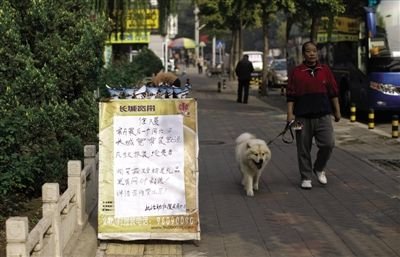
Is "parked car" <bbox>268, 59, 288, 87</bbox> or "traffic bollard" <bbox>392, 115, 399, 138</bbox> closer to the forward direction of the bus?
the traffic bollard

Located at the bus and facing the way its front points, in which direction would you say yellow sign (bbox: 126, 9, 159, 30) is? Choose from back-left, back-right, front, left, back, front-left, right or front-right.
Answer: back-right

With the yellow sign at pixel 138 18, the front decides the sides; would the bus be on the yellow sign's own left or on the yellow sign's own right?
on the yellow sign's own left

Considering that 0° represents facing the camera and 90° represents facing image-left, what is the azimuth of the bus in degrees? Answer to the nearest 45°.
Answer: approximately 315°

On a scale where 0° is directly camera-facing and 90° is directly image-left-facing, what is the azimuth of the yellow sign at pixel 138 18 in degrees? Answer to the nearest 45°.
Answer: approximately 0°

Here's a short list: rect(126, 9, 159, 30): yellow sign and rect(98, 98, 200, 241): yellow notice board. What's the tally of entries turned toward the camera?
2

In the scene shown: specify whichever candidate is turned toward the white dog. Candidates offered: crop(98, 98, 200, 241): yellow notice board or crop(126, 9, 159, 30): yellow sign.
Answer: crop(126, 9, 159, 30): yellow sign

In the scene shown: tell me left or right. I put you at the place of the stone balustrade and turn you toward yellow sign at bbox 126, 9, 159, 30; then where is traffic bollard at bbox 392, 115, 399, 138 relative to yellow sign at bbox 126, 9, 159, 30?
right

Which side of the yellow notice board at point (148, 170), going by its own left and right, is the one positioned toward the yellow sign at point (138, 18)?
back
